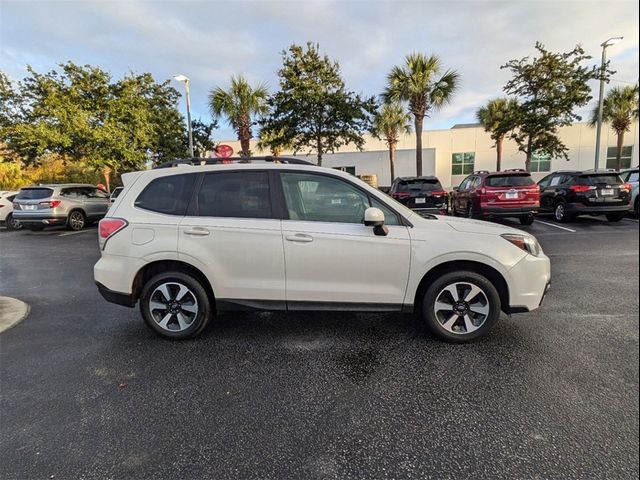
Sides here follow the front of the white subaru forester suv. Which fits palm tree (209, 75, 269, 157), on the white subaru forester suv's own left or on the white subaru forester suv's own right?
on the white subaru forester suv's own left

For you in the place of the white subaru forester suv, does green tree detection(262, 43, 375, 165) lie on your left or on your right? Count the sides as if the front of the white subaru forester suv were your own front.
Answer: on your left

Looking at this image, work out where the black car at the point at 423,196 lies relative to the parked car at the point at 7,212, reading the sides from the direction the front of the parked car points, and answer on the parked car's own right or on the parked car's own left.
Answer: on the parked car's own right

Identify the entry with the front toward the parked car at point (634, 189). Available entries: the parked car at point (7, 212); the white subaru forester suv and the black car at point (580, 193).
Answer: the white subaru forester suv

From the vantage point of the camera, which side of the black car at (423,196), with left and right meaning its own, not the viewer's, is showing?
back

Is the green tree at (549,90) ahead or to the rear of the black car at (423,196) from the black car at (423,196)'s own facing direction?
ahead

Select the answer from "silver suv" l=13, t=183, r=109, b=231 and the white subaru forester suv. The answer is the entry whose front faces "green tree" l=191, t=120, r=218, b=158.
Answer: the silver suv

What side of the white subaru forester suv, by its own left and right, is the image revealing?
right

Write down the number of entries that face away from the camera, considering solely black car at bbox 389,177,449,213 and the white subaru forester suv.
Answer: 1

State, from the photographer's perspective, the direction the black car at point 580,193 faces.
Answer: facing away from the viewer and to the left of the viewer

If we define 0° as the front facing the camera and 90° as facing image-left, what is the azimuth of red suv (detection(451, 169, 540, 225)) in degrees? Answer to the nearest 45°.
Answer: approximately 135°

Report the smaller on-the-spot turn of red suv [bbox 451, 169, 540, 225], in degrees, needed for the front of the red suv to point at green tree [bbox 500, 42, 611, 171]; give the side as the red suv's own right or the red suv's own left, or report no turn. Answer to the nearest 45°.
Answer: approximately 45° to the red suv's own right

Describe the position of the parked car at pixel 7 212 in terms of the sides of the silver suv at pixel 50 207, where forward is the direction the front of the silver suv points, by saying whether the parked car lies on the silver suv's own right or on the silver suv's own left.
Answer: on the silver suv's own left

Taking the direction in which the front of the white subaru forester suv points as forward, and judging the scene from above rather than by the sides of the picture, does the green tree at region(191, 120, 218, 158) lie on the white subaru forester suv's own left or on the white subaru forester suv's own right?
on the white subaru forester suv's own left

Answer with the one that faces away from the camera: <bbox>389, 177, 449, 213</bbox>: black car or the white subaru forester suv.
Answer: the black car

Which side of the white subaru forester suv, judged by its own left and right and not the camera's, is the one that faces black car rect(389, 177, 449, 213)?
left

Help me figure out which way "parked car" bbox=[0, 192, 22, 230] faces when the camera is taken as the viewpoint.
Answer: facing away from the viewer and to the right of the viewer
